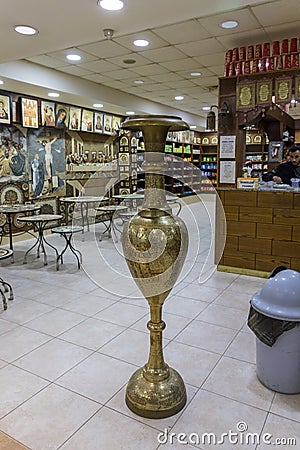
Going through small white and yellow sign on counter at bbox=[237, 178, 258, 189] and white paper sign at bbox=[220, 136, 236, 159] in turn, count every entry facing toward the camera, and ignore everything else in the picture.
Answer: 2

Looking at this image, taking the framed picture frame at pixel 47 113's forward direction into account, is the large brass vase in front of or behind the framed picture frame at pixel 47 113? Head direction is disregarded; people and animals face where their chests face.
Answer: in front

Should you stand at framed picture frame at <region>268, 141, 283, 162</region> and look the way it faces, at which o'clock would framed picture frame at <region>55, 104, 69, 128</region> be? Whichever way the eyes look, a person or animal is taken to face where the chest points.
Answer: framed picture frame at <region>55, 104, 69, 128</region> is roughly at 2 o'clock from framed picture frame at <region>268, 141, 283, 162</region>.

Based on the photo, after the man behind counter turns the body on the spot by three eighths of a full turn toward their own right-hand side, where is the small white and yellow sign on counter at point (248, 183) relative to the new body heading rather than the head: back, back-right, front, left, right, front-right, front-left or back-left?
left

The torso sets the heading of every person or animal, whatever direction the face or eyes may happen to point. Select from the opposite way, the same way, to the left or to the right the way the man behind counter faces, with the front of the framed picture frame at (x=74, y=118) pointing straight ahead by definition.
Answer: to the right

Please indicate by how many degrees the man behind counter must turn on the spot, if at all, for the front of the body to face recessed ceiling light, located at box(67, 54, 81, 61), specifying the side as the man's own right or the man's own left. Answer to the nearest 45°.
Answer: approximately 90° to the man's own right

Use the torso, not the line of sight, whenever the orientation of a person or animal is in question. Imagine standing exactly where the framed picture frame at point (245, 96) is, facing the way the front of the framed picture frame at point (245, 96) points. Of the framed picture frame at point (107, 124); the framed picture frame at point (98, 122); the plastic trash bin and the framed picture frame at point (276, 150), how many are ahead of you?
1

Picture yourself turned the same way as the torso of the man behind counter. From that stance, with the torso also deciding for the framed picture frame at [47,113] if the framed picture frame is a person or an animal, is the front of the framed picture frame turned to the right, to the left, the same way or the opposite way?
to the left

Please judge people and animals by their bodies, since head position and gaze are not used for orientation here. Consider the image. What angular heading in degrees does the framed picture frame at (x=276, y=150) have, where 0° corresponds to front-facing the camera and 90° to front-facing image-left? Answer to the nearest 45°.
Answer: approximately 0°
